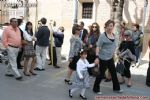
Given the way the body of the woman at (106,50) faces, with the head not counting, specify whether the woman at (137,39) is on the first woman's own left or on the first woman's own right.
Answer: on the first woman's own left

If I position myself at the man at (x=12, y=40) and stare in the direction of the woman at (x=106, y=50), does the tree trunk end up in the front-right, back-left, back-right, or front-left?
front-left

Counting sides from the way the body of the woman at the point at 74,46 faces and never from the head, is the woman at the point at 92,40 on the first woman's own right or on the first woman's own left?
on the first woman's own left

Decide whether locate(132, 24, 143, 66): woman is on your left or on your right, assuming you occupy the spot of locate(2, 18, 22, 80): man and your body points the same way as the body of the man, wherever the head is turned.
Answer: on your left

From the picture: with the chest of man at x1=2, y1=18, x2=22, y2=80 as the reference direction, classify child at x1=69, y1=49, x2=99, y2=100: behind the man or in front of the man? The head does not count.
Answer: in front
